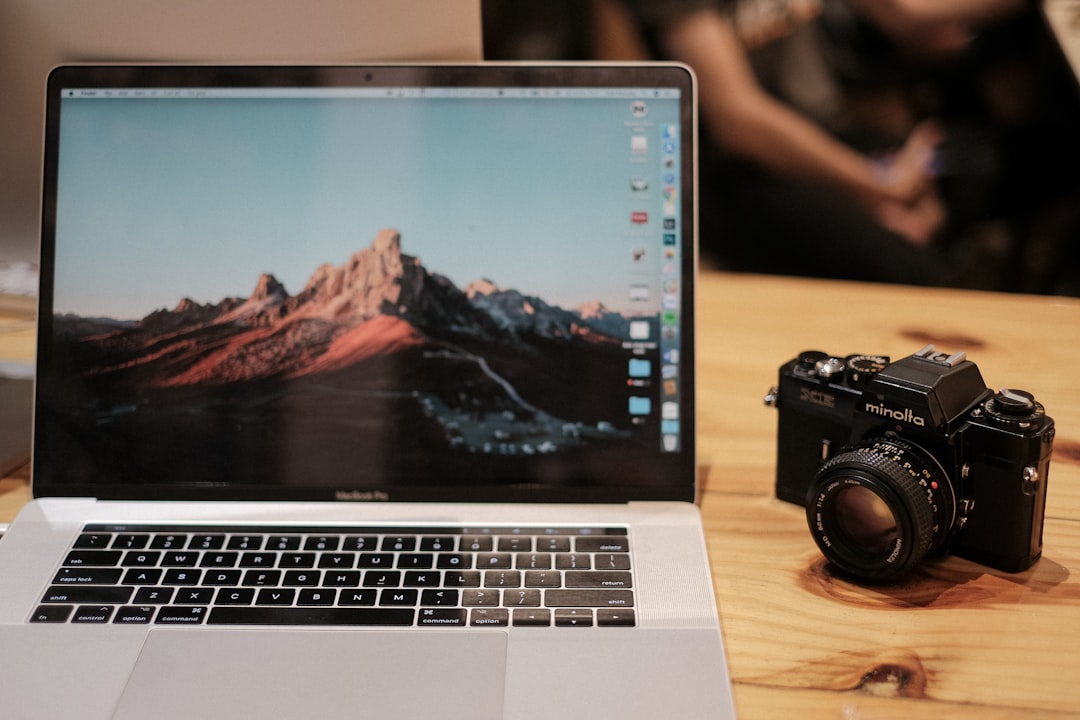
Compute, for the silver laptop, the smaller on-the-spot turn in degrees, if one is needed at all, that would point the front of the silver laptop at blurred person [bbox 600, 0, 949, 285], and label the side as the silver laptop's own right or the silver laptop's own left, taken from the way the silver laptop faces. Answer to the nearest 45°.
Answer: approximately 135° to the silver laptop's own left

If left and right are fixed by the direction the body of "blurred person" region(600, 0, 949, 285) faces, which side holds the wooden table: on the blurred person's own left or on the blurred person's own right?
on the blurred person's own right

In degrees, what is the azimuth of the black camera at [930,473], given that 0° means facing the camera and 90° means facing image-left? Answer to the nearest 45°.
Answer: approximately 45°

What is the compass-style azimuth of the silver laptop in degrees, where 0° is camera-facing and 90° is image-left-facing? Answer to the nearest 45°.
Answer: approximately 0°

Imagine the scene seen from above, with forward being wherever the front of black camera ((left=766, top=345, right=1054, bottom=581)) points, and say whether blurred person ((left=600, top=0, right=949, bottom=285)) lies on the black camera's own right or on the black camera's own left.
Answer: on the black camera's own right
